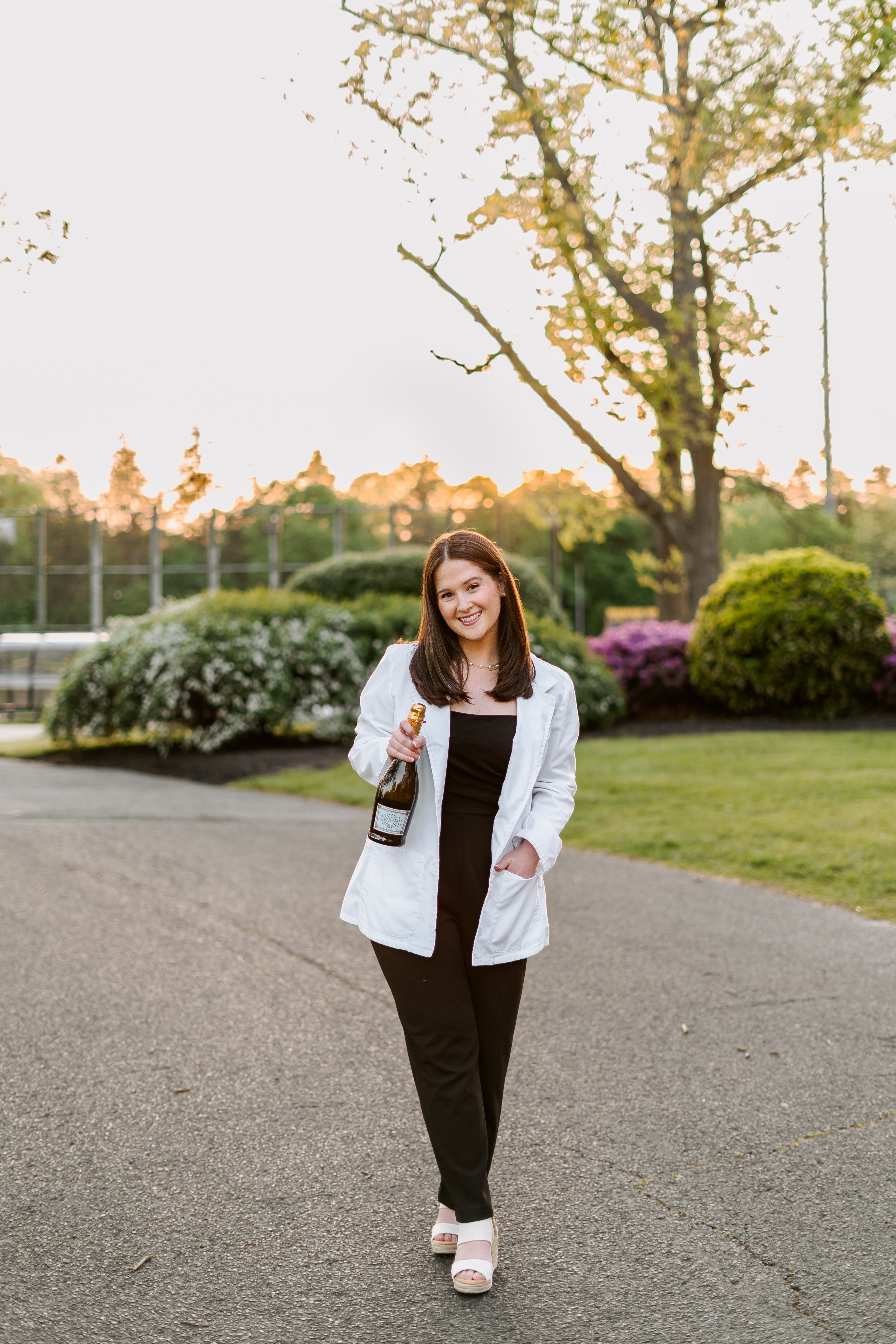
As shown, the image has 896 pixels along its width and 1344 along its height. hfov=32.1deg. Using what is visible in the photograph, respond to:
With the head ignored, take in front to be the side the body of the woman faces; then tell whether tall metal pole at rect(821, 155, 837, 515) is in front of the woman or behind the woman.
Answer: behind

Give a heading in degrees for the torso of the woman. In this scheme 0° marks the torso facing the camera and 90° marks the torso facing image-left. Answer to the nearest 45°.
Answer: approximately 0°

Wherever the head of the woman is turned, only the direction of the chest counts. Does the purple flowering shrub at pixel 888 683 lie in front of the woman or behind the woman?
behind

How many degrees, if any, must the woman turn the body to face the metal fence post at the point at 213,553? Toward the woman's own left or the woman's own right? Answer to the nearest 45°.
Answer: approximately 180°

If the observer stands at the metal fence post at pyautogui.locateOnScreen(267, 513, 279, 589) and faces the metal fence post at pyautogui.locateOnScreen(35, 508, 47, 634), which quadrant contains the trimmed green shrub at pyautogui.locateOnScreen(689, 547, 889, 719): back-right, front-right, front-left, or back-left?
back-left

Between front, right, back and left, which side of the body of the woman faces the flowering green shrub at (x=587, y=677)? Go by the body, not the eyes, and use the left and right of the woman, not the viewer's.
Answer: back
